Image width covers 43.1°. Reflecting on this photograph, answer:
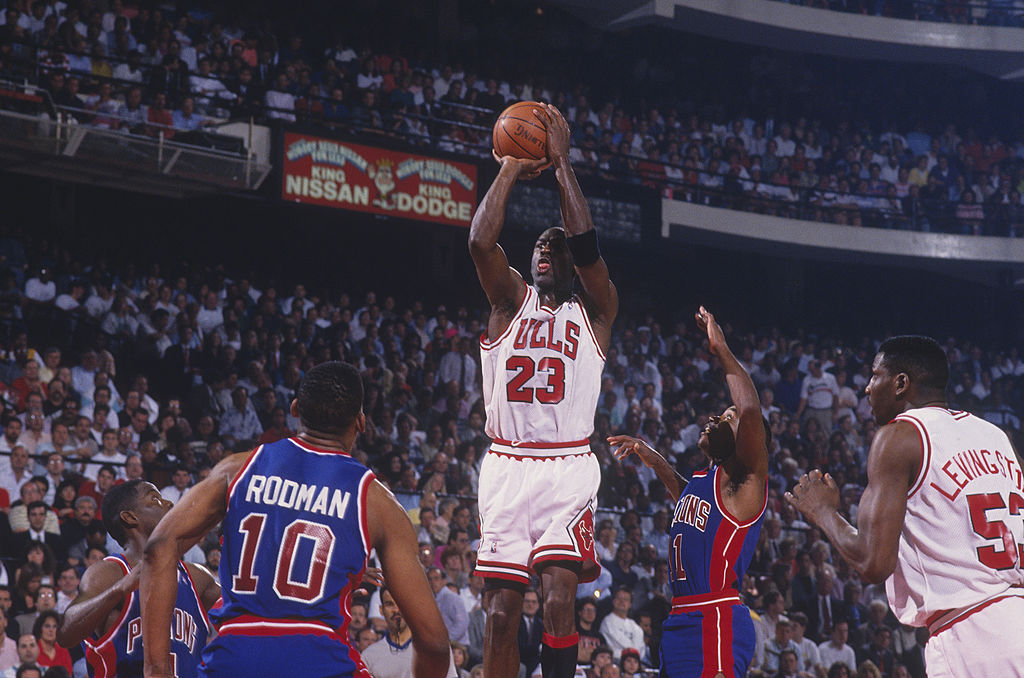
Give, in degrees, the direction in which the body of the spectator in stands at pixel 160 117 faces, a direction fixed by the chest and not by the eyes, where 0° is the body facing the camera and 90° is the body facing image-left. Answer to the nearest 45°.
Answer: approximately 0°

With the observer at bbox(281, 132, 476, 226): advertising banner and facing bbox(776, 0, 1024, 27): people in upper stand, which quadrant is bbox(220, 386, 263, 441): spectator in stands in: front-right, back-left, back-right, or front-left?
back-right

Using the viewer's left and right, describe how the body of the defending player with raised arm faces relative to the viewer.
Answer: facing to the left of the viewer

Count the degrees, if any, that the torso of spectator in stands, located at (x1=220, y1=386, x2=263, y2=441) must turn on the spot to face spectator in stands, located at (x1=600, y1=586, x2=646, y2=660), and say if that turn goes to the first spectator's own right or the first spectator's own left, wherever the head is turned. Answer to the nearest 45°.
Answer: approximately 45° to the first spectator's own left

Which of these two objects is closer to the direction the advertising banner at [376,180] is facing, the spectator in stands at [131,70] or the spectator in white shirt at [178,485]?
the spectator in white shirt

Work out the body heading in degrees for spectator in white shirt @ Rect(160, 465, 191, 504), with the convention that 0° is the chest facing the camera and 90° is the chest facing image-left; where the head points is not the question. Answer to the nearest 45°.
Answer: approximately 0°

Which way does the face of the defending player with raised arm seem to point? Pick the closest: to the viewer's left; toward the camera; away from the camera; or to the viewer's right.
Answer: to the viewer's left

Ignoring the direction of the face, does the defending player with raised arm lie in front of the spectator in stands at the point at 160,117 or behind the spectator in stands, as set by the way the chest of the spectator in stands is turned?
in front

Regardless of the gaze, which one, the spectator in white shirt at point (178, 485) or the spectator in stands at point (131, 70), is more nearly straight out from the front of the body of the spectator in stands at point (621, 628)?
the spectator in white shirt
